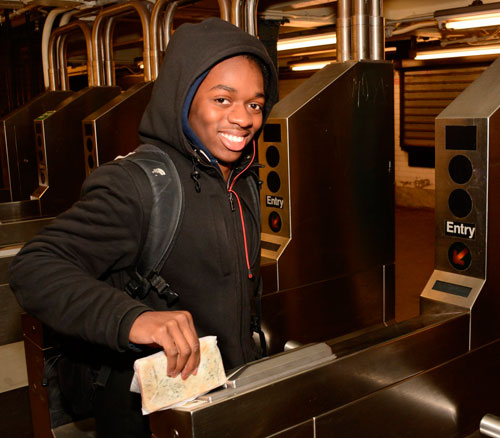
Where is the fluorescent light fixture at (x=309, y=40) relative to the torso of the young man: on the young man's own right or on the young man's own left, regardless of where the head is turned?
on the young man's own left

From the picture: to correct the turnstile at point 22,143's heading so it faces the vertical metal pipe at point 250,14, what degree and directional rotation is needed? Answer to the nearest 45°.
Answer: approximately 90° to its left

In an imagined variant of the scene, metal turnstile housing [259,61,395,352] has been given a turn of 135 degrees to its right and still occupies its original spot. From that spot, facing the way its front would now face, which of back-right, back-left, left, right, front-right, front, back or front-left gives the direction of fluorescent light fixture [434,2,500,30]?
front-right

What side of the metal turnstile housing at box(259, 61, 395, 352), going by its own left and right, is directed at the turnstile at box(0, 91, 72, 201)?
right

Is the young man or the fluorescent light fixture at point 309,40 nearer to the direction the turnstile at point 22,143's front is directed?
the young man

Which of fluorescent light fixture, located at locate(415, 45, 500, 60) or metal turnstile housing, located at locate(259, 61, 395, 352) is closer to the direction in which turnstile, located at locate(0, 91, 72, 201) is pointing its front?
the metal turnstile housing

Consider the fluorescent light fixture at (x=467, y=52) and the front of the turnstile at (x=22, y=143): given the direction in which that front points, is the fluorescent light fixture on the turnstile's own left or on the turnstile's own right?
on the turnstile's own left

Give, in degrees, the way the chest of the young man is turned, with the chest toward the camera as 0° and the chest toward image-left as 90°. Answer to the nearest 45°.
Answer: approximately 315°

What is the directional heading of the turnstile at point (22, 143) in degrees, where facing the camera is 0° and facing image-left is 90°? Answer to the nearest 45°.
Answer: approximately 45°

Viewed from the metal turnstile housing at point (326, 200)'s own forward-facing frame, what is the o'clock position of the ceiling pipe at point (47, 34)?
The ceiling pipe is roughly at 3 o'clock from the metal turnstile housing.

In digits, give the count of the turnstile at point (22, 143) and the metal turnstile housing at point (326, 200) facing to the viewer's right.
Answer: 0

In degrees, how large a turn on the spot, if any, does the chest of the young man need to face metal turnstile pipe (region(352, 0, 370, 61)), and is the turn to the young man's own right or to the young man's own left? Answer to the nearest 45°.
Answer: approximately 90° to the young man's own left

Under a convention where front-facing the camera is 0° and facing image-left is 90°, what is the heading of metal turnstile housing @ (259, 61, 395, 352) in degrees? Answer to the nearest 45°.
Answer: approximately 45°
